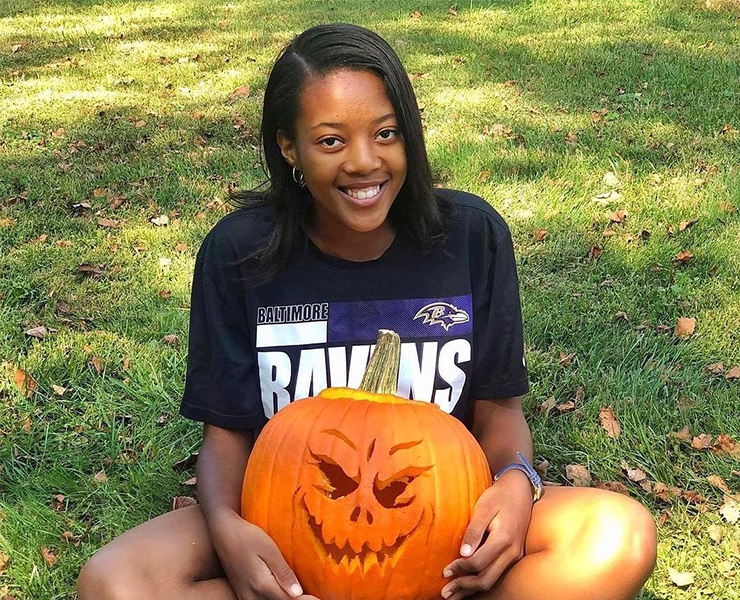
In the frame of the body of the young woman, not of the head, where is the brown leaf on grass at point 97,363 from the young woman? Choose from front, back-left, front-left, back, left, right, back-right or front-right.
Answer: back-right

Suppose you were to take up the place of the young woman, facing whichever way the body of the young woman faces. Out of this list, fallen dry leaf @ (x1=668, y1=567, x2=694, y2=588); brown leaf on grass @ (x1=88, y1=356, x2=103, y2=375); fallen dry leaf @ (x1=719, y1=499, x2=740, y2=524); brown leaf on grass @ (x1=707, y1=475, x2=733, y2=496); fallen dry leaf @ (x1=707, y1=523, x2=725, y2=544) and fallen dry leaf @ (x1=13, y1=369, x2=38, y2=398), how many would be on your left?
4

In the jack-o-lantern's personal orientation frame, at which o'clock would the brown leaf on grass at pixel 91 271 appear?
The brown leaf on grass is roughly at 5 o'clock from the jack-o-lantern.

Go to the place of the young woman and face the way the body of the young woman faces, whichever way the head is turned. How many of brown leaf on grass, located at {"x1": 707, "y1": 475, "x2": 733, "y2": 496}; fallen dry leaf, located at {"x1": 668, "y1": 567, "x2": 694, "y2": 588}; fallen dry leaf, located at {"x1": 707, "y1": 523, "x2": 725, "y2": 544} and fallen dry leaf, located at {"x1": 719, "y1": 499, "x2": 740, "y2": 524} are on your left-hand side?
4

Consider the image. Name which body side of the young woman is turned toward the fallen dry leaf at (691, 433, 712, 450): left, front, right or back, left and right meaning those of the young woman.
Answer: left

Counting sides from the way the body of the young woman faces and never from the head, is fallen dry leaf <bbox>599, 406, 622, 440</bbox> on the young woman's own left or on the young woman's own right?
on the young woman's own left

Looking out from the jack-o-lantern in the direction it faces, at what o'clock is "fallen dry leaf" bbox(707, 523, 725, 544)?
The fallen dry leaf is roughly at 8 o'clock from the jack-o-lantern.

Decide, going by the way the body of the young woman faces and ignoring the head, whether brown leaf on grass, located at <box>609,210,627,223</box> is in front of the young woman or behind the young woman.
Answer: behind

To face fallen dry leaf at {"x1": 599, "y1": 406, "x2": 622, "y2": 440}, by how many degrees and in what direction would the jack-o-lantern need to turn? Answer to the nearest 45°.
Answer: approximately 135° to its left

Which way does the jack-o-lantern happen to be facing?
toward the camera

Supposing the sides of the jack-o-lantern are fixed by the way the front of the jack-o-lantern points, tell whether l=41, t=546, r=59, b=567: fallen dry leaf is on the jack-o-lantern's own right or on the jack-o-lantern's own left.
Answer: on the jack-o-lantern's own right

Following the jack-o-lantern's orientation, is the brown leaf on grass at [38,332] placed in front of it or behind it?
behind

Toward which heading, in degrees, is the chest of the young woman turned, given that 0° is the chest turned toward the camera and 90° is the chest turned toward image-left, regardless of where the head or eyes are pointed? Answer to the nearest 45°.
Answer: approximately 0°

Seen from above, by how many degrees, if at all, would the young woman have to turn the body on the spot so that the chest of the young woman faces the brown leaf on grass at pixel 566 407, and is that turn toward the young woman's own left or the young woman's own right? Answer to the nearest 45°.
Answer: approximately 135° to the young woman's own left
